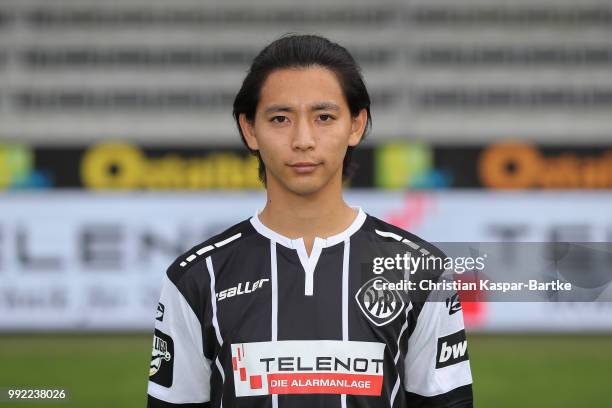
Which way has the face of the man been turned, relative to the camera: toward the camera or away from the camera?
toward the camera

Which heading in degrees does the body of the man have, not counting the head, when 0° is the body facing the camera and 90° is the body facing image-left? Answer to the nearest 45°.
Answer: approximately 0°
